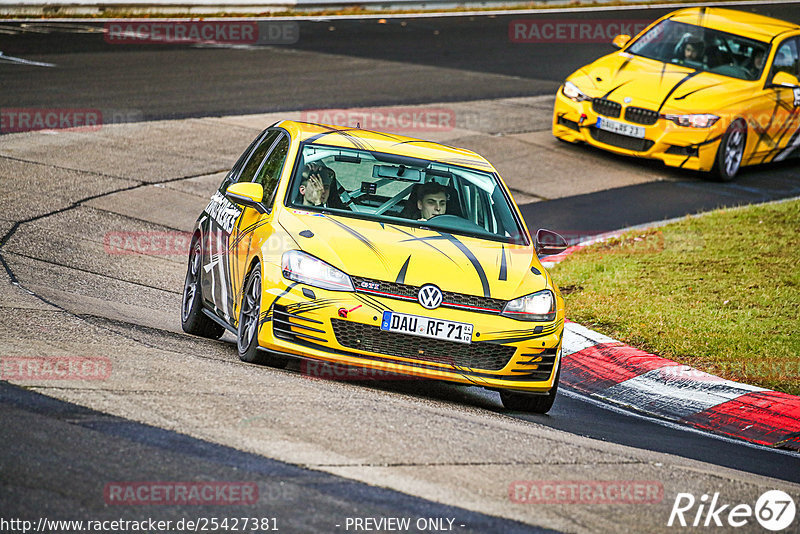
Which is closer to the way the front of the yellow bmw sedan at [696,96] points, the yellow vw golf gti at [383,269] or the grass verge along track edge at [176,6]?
the yellow vw golf gti

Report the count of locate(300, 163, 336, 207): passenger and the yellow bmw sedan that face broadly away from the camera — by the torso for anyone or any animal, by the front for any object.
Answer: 0

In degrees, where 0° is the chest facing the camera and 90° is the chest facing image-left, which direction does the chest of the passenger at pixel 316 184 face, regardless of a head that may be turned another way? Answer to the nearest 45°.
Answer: approximately 315°

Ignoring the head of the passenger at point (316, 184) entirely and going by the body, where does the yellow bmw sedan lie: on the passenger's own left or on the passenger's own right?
on the passenger's own left

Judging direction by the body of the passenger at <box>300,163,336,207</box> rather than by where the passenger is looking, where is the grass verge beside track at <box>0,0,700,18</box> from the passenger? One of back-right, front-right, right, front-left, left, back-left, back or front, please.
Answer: back-left

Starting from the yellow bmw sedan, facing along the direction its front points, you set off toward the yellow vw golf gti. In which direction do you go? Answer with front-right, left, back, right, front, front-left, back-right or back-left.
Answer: front-left

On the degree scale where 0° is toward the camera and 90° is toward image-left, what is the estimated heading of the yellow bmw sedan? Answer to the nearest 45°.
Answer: approximately 45°

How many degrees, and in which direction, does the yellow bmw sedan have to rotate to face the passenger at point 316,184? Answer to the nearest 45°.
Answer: approximately 45° to its left
